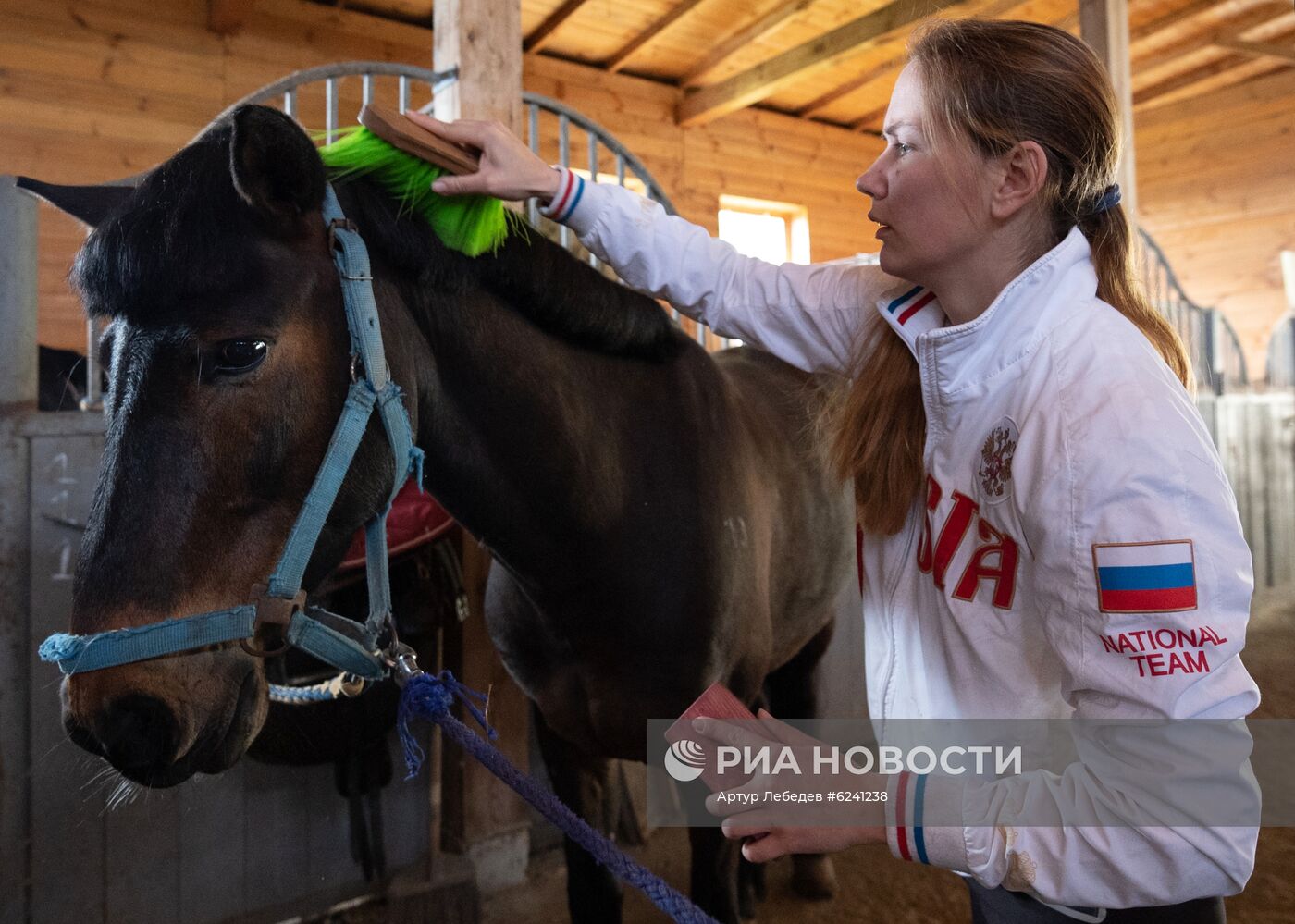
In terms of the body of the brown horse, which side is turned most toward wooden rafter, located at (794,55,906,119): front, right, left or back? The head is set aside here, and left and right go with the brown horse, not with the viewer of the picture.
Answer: back

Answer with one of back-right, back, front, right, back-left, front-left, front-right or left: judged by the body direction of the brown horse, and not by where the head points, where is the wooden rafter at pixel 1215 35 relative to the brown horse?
back

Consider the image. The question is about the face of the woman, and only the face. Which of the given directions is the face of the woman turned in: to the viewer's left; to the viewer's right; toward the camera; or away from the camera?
to the viewer's left

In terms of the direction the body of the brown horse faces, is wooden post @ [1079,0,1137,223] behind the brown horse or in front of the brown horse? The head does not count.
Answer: behind

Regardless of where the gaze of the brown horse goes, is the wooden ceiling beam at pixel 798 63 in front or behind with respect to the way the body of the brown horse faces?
behind

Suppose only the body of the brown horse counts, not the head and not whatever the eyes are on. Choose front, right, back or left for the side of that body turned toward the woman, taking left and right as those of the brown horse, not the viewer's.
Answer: left

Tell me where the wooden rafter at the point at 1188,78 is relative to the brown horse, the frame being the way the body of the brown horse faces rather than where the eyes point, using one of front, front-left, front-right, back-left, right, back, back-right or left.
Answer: back

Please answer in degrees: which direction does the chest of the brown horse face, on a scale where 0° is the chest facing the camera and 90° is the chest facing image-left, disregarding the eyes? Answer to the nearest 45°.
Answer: approximately 45°
